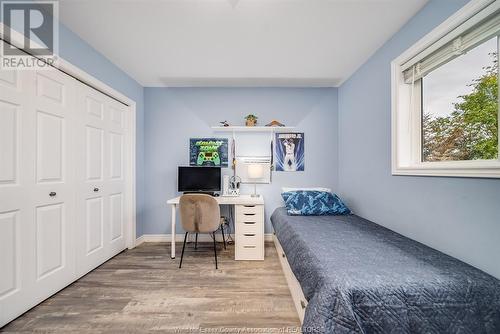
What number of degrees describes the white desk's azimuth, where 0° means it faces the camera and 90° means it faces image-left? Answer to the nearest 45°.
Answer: approximately 0°

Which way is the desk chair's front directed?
away from the camera

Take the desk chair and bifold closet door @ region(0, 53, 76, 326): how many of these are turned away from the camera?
1

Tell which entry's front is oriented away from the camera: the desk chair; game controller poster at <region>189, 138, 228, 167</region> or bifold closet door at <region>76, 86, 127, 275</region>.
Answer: the desk chair

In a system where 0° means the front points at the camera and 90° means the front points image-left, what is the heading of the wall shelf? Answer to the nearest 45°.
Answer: approximately 0°

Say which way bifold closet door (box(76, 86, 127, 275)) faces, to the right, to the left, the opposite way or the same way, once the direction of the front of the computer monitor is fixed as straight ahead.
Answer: to the left

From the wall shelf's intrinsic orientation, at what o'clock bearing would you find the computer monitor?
The computer monitor is roughly at 3 o'clock from the wall shelf.

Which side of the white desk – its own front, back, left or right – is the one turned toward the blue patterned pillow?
left

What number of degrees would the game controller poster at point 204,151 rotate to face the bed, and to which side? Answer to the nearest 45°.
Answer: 0° — it already faces it

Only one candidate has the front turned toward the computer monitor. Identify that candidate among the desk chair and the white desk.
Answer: the desk chair

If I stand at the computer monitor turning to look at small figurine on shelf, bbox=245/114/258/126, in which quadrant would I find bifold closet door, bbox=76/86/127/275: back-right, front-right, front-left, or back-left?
back-right
